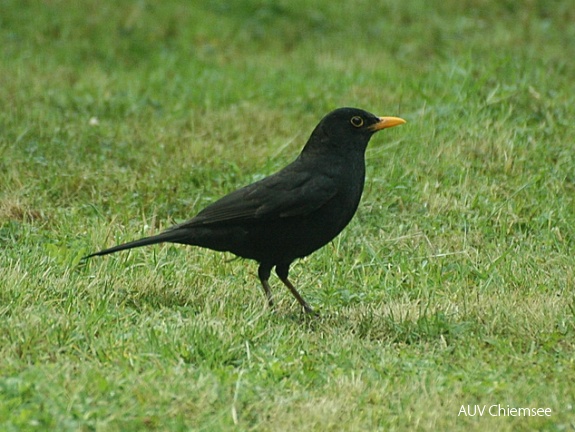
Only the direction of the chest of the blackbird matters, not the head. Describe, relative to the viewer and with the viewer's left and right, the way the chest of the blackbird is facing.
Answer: facing to the right of the viewer
